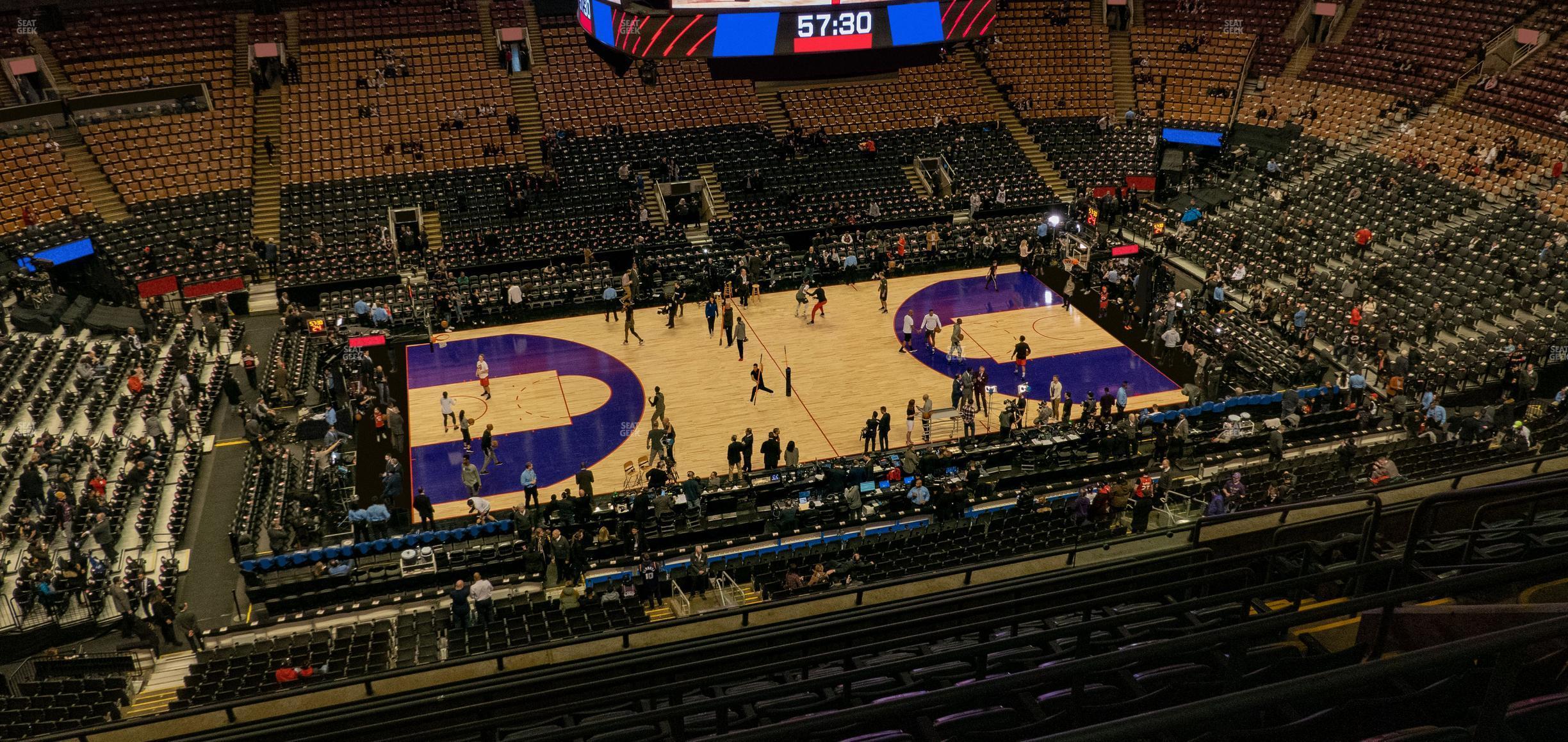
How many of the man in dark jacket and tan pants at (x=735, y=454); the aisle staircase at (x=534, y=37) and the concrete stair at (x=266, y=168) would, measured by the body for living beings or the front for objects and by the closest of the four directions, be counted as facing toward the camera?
2

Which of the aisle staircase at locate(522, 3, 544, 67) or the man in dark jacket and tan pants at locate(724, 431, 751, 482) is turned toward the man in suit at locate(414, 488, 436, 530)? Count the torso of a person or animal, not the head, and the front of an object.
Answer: the aisle staircase

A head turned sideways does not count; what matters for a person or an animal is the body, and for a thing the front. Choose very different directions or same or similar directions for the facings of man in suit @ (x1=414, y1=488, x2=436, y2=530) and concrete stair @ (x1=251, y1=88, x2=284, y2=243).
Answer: very different directions

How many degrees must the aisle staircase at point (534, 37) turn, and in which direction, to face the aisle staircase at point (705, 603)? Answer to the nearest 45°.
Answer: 0° — it already faces it

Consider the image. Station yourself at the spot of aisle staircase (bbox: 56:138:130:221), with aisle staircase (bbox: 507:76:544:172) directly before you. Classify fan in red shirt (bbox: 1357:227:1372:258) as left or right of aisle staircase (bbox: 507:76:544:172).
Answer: right

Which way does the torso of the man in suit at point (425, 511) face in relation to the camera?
away from the camera

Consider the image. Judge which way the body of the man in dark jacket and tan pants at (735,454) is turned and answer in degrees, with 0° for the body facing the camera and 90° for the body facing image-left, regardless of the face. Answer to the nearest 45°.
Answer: approximately 180°

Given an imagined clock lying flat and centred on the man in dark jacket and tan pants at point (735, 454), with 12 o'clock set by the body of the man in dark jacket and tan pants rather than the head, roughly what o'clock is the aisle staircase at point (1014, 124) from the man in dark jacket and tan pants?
The aisle staircase is roughly at 1 o'clock from the man in dark jacket and tan pants.

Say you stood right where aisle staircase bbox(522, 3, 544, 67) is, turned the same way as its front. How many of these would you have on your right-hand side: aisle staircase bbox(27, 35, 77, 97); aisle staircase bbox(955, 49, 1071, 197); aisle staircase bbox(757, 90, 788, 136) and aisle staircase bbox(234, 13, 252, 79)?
2

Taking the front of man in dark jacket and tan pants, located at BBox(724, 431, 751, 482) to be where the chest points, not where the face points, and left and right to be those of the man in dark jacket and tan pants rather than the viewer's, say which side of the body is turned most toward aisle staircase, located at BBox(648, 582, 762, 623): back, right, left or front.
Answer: back

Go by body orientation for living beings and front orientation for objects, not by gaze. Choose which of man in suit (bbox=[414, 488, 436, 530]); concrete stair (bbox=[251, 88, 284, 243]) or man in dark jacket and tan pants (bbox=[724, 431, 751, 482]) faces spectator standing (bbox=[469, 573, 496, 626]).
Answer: the concrete stair

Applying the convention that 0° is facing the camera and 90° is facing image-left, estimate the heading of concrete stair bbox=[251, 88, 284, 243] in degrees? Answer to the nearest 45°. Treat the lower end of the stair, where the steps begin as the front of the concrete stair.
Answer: approximately 0°
